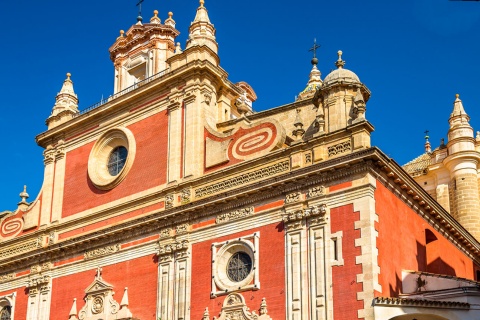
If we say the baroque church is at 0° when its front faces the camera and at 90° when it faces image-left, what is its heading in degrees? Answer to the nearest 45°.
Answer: approximately 45°
